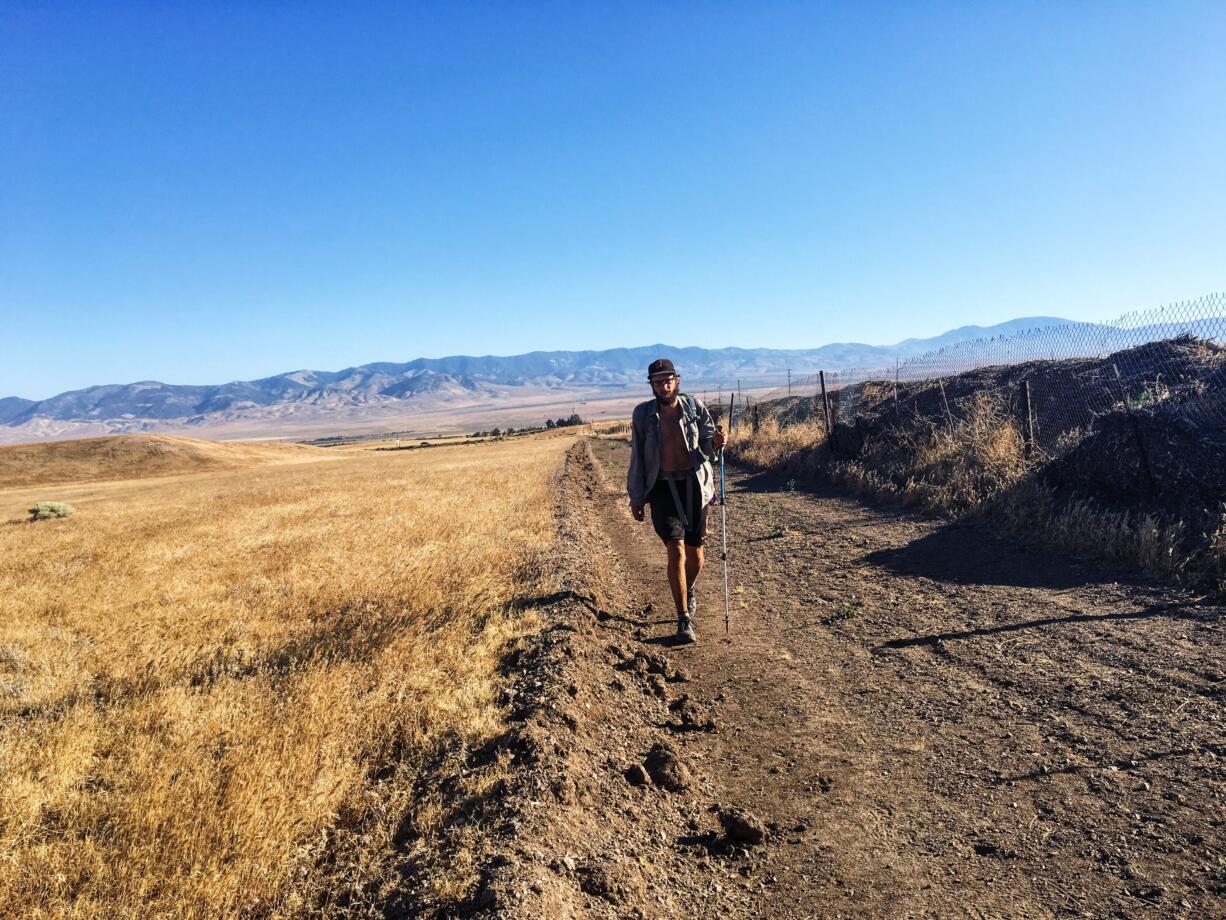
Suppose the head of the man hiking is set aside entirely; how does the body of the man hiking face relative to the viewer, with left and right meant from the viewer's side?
facing the viewer

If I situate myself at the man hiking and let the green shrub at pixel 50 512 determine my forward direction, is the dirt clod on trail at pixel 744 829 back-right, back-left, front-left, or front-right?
back-left

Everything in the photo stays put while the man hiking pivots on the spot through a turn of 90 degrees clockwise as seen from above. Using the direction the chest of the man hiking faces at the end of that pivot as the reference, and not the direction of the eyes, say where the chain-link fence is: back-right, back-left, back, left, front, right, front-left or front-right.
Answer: back-right

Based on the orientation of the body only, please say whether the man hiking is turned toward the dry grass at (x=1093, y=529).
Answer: no

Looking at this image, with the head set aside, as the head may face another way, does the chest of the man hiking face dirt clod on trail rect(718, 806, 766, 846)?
yes

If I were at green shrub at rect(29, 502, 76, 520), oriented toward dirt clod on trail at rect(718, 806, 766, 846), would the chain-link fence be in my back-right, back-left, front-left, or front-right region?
front-left

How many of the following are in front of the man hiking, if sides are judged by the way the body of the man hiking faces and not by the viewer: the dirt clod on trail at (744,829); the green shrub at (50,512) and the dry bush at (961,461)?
1

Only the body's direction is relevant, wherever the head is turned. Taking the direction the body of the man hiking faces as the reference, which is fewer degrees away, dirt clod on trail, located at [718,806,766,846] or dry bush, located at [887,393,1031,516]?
the dirt clod on trail

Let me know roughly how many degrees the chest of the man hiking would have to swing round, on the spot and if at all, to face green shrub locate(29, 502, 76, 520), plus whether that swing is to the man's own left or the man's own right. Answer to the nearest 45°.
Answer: approximately 135° to the man's own right

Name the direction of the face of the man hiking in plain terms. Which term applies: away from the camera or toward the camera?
toward the camera
